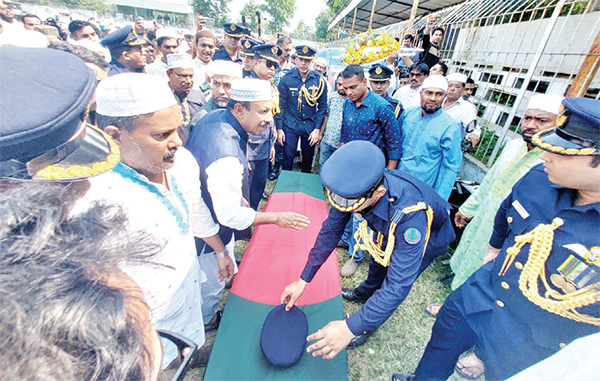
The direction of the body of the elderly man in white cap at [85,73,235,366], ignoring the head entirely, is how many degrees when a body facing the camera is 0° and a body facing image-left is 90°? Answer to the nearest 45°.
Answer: approximately 315°

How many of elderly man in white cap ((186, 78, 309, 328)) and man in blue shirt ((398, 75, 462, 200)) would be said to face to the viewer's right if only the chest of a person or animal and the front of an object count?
1

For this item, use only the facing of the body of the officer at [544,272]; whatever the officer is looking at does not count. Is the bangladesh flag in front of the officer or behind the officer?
in front

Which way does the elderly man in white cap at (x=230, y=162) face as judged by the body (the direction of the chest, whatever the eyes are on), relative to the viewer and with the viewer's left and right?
facing to the right of the viewer

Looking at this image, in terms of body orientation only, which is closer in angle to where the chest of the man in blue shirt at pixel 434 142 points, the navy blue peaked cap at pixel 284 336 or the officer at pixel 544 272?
the navy blue peaked cap

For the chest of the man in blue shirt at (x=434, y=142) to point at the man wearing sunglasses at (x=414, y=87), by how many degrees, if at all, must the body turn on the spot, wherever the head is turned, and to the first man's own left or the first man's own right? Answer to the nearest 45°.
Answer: approximately 135° to the first man's own right

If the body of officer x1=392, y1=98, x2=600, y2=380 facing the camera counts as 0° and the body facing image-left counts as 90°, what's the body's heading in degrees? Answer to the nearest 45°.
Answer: approximately 45°

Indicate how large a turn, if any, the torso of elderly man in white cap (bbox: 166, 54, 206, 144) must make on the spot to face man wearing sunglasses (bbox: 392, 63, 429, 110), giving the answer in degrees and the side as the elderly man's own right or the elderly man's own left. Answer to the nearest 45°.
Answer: approximately 45° to the elderly man's own left

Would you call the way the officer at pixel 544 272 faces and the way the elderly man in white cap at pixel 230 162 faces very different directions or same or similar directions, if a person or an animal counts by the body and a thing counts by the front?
very different directions

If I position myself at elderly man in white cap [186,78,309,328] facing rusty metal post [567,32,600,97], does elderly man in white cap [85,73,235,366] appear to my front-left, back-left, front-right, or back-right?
back-right

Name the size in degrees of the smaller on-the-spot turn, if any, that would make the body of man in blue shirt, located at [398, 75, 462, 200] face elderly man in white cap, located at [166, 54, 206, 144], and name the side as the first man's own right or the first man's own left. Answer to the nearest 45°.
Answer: approximately 45° to the first man's own right
